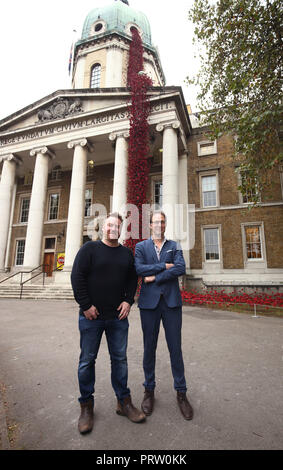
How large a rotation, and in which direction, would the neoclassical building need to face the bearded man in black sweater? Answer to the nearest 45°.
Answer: approximately 45° to its left

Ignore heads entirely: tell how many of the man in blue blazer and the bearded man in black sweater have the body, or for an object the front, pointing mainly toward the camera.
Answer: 2

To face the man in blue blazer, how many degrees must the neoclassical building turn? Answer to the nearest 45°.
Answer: approximately 45° to its left

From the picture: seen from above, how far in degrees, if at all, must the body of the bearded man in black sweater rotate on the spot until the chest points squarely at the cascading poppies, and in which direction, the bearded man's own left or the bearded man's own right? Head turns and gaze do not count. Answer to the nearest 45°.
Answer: approximately 180°

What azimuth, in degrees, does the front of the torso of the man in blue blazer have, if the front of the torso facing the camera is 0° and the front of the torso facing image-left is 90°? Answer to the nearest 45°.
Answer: approximately 0°
